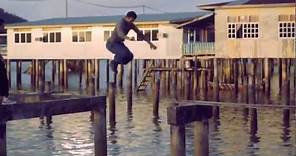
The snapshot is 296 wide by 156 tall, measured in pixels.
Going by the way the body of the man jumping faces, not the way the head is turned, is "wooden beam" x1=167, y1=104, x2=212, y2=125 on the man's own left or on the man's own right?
on the man's own right

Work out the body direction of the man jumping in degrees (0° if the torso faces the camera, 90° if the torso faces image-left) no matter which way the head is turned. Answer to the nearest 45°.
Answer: approximately 270°

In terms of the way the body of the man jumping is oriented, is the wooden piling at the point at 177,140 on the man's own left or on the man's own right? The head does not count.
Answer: on the man's own right

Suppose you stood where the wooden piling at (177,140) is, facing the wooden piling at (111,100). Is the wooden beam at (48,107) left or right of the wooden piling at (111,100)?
left

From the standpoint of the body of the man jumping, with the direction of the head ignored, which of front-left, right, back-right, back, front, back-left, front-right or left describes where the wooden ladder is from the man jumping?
left

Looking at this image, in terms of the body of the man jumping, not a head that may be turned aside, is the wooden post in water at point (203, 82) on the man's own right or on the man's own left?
on the man's own left
